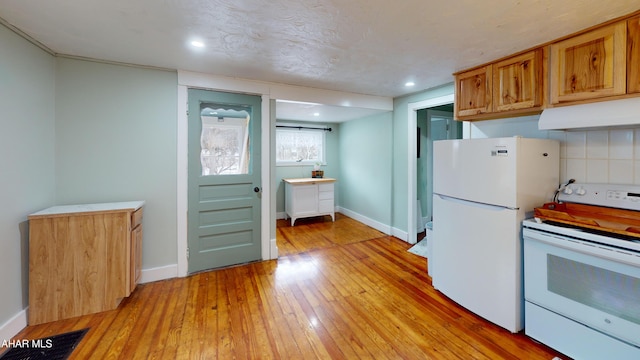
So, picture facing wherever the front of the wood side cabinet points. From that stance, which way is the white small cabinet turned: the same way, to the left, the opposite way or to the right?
to the right

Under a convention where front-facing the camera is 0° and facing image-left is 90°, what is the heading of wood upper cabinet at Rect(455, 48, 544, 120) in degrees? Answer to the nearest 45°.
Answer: approximately 45°

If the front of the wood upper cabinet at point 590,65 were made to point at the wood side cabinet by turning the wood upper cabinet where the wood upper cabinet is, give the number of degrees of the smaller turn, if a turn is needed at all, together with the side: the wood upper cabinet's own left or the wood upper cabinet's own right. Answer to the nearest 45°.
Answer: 0° — it already faces it

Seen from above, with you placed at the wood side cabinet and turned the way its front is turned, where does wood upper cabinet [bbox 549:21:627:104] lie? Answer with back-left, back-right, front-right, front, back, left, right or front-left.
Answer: front-right

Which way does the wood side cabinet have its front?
to the viewer's right

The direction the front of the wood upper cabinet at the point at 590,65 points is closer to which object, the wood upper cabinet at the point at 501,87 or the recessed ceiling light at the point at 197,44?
the recessed ceiling light
